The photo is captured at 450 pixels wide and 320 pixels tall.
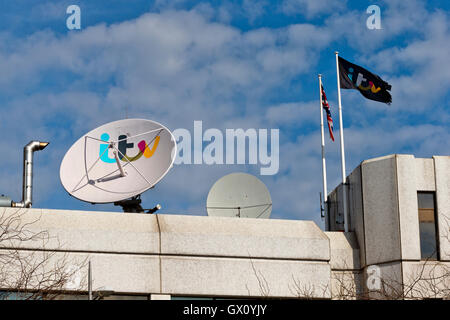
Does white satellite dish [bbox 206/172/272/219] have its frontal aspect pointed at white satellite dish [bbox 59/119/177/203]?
no

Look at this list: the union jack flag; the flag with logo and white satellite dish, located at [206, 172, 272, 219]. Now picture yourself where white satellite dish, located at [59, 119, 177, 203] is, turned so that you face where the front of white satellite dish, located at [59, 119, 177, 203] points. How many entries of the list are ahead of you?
0

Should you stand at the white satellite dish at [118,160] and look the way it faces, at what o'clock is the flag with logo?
The flag with logo is roughly at 7 o'clock from the white satellite dish.

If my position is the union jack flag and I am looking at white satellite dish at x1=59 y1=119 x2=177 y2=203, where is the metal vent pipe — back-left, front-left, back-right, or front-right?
front-right

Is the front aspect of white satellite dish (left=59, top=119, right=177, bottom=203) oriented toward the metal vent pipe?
no

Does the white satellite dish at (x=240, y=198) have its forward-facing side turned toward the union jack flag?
no

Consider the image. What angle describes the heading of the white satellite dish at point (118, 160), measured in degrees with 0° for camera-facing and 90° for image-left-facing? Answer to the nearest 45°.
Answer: approximately 45°
